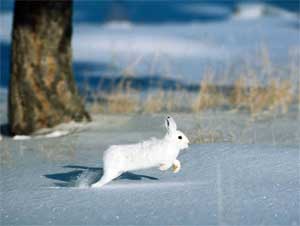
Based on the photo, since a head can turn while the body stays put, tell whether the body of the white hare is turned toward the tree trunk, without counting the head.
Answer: no

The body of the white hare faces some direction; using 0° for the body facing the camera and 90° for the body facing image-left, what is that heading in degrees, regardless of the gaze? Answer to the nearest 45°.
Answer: approximately 270°
